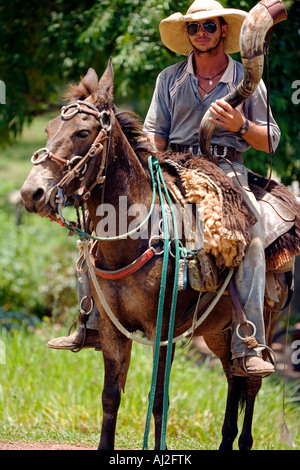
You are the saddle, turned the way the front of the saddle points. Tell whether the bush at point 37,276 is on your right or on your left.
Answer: on your right

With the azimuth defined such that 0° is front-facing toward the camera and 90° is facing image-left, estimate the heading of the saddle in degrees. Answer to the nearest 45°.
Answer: approximately 45°
